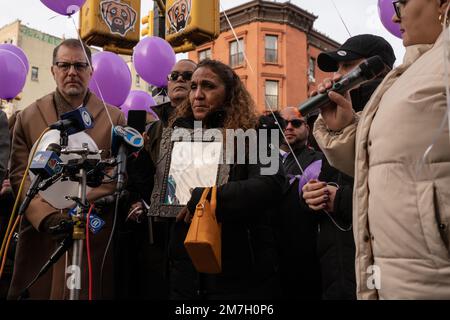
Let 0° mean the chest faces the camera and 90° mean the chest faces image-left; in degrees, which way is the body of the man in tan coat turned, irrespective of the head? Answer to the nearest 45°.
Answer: approximately 0°

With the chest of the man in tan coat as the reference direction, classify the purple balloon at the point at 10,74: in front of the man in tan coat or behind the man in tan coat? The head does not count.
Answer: behind

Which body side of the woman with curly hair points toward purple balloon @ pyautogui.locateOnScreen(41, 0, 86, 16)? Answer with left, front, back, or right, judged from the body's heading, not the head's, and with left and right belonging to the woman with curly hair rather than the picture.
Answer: right
